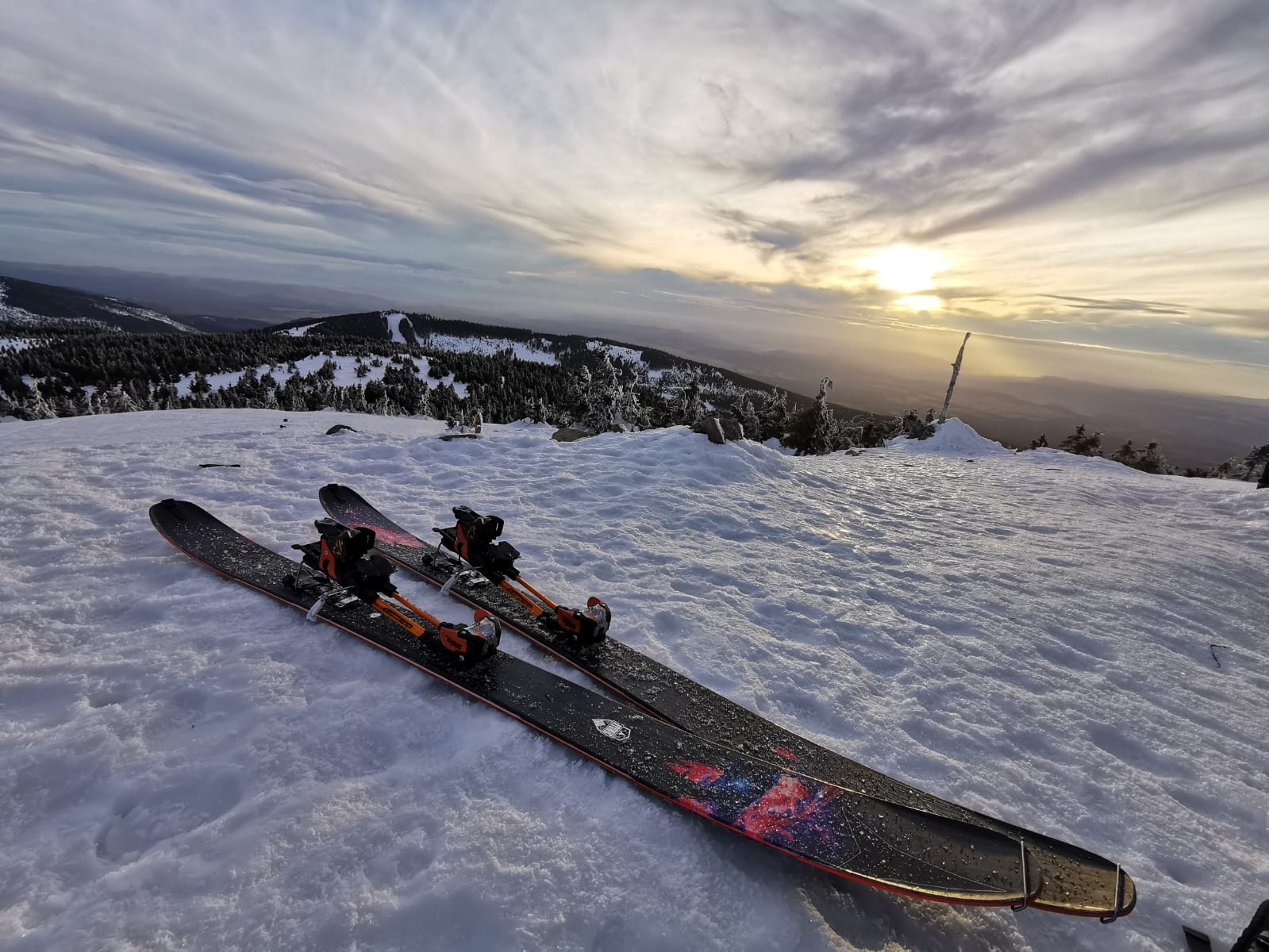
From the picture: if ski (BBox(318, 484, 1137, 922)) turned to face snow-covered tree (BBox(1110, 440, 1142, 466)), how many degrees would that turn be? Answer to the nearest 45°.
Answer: approximately 90° to its left

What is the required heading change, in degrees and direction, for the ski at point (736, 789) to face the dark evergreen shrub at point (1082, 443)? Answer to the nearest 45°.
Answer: approximately 90° to its left

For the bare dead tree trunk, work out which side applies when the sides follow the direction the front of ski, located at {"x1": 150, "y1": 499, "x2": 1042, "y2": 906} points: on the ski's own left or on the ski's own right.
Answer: on the ski's own left

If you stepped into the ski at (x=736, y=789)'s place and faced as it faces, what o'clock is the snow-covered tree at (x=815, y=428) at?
The snow-covered tree is roughly at 8 o'clock from the ski.

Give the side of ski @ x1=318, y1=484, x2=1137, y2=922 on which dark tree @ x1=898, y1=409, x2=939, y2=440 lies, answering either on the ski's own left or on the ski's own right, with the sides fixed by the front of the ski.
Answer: on the ski's own left

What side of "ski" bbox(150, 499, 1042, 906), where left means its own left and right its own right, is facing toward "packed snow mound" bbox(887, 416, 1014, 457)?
left

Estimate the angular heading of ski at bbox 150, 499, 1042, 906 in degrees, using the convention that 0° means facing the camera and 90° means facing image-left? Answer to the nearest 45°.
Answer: approximately 315°

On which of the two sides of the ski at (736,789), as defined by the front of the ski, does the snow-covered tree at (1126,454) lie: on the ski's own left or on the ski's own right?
on the ski's own left

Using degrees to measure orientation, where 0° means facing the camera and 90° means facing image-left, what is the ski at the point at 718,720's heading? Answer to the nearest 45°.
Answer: approximately 315°

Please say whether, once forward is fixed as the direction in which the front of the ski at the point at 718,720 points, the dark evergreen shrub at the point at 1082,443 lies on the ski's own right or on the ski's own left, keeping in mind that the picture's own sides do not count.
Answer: on the ski's own left

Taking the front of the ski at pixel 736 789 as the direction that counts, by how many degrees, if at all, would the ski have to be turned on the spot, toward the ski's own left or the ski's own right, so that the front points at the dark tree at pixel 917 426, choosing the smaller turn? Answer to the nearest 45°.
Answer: approximately 90° to the ski's own left
